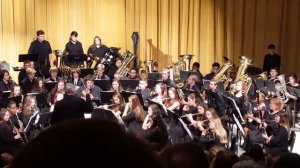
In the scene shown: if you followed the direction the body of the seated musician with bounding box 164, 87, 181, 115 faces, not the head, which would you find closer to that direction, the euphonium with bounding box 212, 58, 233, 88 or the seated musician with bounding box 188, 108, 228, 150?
the seated musician

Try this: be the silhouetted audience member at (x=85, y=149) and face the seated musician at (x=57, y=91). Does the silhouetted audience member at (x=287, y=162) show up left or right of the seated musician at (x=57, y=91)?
right

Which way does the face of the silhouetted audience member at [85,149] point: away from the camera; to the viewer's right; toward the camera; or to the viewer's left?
away from the camera

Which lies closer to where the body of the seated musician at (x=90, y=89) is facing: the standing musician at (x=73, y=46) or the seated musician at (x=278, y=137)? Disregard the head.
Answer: the seated musician

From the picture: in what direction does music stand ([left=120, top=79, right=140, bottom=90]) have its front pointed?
away from the camera

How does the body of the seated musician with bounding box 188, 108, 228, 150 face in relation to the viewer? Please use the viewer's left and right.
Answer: facing to the left of the viewer

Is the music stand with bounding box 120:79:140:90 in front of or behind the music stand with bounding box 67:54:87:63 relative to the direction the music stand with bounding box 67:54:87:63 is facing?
behind

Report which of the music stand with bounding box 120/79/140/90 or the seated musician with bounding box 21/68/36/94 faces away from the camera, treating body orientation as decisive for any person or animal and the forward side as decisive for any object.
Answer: the music stand

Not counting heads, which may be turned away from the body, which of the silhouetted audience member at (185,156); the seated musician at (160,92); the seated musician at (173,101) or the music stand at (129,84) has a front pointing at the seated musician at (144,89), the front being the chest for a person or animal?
the silhouetted audience member

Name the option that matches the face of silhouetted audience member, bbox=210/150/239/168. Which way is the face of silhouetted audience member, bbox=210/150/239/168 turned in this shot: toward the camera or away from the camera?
away from the camera

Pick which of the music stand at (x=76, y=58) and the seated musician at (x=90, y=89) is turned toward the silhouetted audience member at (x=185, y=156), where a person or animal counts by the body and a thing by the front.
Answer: the seated musician
